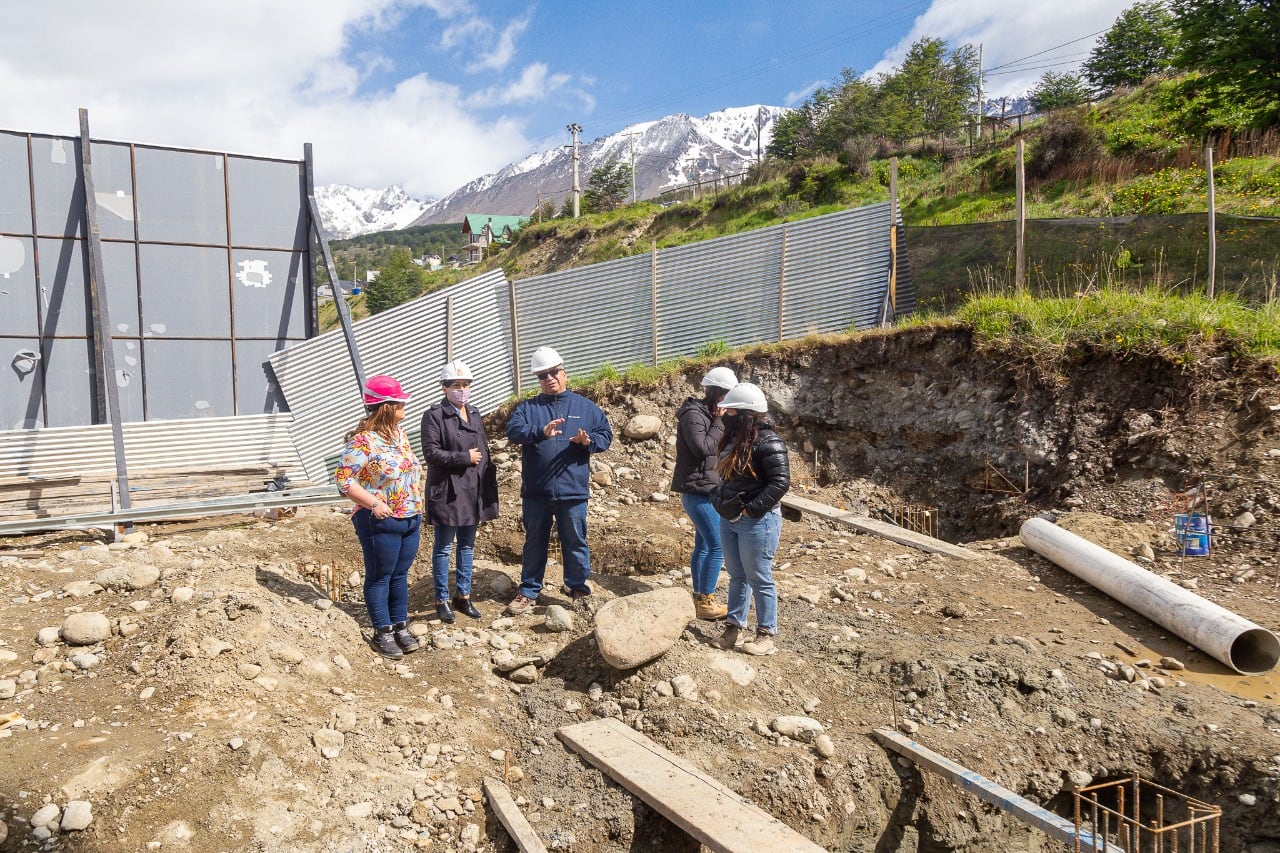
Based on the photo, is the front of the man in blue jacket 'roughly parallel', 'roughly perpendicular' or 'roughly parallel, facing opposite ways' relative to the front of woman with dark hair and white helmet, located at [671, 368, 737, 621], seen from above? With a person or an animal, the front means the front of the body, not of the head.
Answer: roughly perpendicular

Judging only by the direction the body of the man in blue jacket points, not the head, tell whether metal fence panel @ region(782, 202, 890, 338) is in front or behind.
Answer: behind

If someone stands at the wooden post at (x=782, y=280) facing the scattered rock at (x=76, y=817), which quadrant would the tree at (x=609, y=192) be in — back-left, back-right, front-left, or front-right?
back-right

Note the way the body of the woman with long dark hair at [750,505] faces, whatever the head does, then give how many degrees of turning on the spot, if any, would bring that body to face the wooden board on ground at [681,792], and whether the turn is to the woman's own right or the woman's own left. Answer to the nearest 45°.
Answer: approximately 45° to the woman's own left

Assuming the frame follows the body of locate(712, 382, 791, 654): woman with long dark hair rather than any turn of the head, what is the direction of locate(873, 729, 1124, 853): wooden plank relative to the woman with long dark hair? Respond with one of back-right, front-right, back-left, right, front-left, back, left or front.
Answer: left

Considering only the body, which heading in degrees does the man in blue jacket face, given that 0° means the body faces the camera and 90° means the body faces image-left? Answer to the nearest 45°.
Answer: approximately 0°

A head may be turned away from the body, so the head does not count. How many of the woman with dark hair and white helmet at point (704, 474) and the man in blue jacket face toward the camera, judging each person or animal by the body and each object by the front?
1

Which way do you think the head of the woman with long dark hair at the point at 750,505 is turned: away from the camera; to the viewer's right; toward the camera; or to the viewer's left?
to the viewer's left
